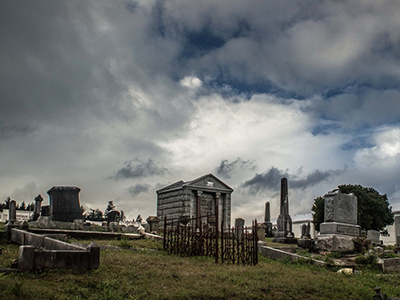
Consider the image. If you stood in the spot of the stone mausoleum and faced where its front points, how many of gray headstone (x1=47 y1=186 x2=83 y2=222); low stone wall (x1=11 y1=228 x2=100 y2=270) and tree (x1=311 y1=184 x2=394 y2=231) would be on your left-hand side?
1

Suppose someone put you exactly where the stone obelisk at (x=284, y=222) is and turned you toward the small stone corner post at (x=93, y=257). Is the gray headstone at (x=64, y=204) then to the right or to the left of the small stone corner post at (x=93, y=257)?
right

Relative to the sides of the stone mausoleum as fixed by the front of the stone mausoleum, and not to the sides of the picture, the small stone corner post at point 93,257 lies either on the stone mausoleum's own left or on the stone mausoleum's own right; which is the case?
on the stone mausoleum's own right

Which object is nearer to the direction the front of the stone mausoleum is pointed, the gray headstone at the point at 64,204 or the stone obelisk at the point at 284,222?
the stone obelisk

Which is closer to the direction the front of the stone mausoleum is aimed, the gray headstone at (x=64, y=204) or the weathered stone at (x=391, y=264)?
the weathered stone

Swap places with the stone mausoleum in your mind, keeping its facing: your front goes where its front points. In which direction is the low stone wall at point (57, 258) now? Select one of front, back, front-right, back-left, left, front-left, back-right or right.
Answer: front-right

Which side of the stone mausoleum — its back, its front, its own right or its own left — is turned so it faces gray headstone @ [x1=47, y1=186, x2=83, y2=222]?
right

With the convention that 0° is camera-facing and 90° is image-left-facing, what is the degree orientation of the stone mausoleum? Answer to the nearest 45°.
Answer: approximately 315°

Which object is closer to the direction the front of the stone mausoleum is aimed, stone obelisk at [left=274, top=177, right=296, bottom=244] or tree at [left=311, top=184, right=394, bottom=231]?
the stone obelisk

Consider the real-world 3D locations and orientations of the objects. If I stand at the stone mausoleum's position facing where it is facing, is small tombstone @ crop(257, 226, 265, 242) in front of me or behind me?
in front

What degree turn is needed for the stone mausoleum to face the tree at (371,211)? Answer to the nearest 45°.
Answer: approximately 90° to its left

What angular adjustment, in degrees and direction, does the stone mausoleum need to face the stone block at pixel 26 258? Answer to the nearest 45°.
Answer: approximately 45° to its right

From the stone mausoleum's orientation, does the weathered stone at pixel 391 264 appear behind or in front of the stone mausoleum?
in front
